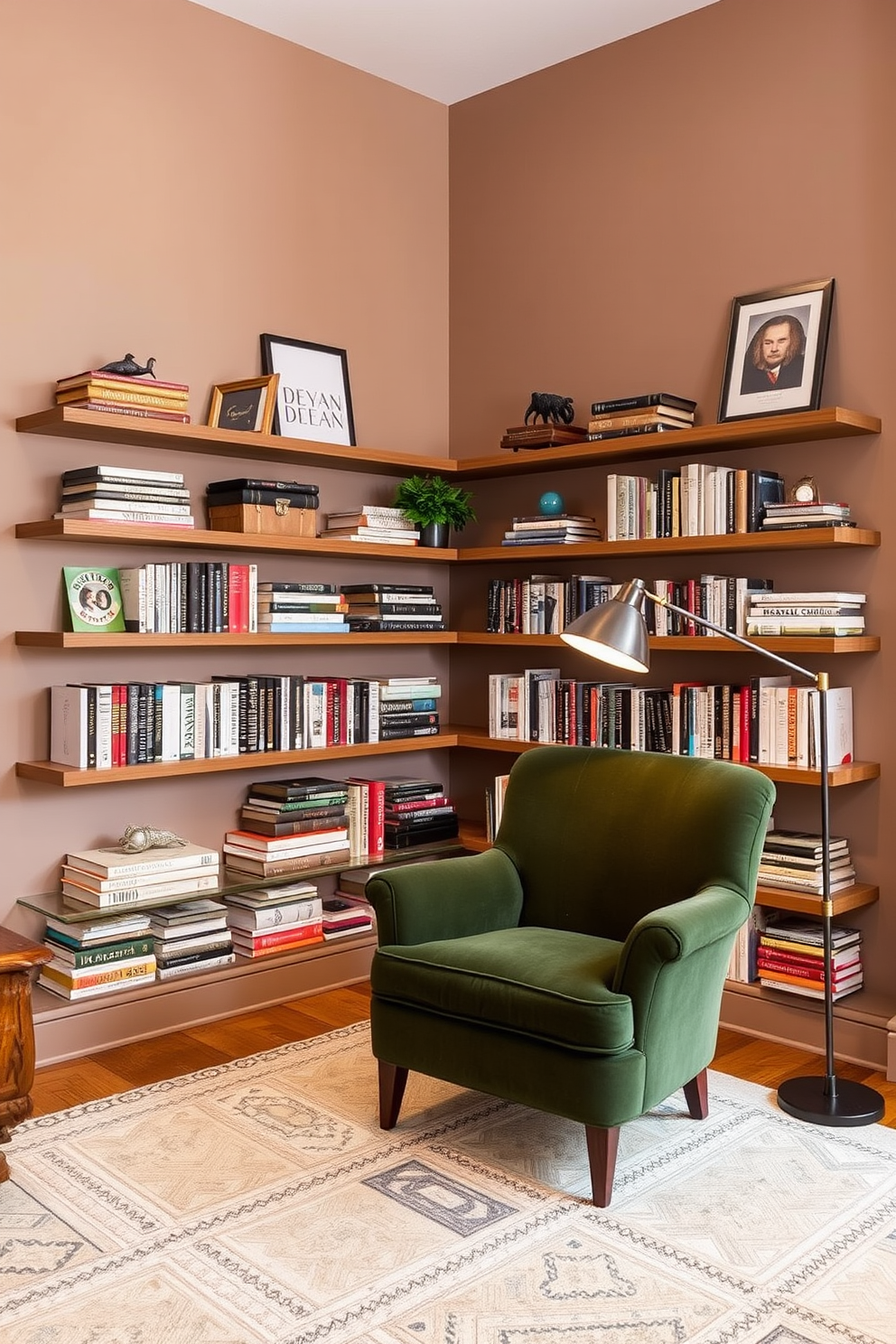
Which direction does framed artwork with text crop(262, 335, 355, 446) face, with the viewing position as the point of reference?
facing the viewer and to the right of the viewer

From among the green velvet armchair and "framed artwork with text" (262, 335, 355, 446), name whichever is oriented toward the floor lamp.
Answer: the framed artwork with text

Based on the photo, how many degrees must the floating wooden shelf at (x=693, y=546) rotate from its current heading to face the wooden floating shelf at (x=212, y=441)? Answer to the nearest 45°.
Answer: approximately 45° to its right

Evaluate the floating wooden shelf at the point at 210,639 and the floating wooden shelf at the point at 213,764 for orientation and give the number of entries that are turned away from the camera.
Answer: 0

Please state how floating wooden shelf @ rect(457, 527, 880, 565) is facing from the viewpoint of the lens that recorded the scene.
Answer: facing the viewer and to the left of the viewer

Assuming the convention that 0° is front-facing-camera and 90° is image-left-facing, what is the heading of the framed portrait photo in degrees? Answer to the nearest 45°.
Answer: approximately 45°

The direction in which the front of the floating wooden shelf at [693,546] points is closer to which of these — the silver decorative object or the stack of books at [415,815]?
the silver decorative object
